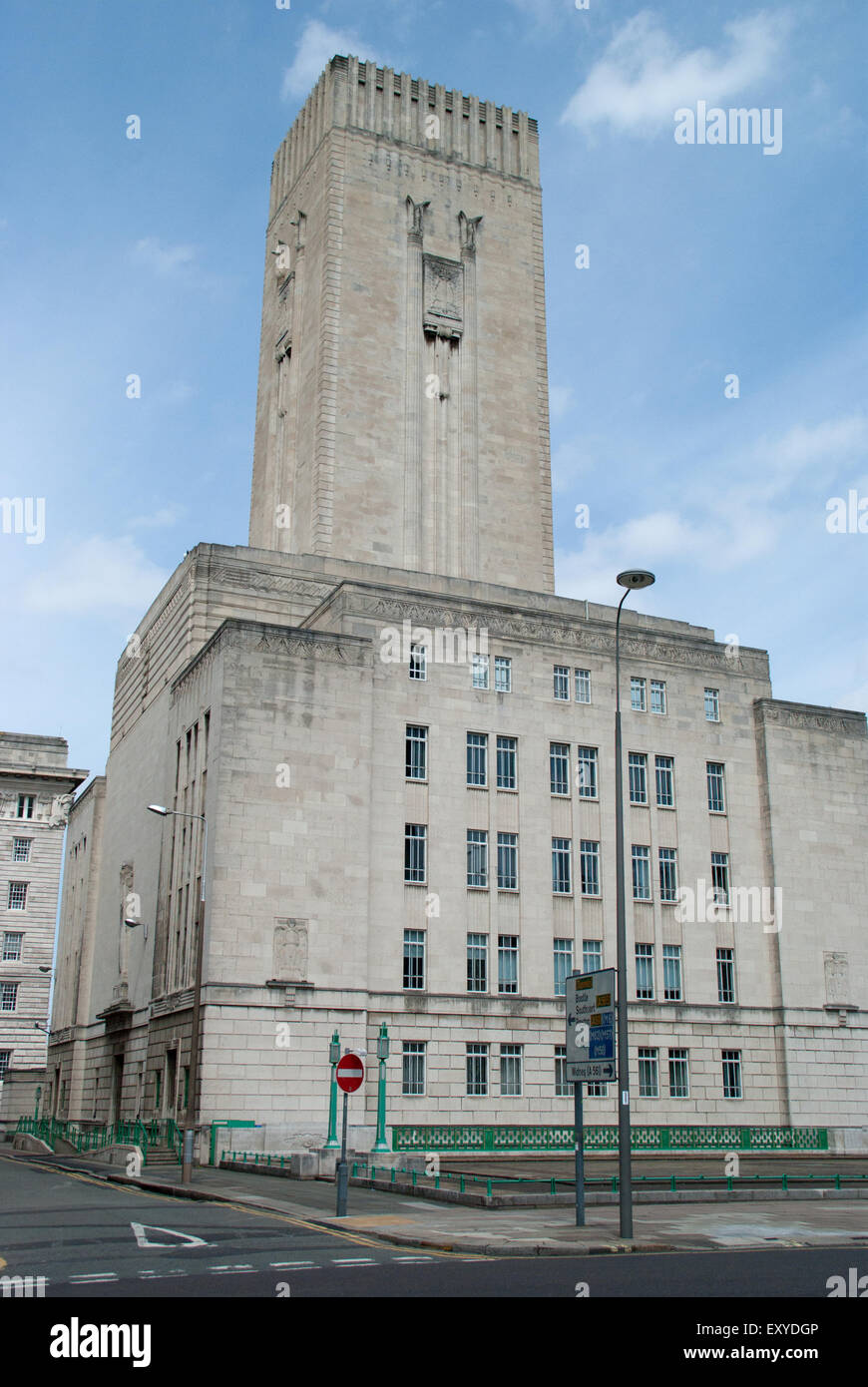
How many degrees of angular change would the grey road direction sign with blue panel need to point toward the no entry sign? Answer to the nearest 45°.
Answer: approximately 45° to its right

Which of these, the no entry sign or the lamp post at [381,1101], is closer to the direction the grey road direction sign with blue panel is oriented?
the no entry sign

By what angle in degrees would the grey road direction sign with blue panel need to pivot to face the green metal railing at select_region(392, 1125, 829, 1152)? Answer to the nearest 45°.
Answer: approximately 135° to its right

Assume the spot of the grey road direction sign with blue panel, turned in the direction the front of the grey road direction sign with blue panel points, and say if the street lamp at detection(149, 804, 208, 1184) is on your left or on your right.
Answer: on your right

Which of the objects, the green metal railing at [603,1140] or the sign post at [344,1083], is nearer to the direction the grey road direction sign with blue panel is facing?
the sign post

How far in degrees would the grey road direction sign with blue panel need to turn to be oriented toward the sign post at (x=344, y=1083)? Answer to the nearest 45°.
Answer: approximately 45° to its right

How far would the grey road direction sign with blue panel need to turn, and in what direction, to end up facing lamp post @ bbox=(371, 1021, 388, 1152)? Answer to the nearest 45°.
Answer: approximately 135° to its right

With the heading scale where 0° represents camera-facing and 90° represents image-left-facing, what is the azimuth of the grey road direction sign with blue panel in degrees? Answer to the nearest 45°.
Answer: approximately 45°

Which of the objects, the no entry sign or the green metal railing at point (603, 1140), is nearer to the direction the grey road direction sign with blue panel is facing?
the no entry sign

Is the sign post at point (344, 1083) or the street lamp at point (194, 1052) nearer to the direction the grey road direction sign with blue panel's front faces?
the sign post

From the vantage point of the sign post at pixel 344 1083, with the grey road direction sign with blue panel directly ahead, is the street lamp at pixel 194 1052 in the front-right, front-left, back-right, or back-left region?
back-left
